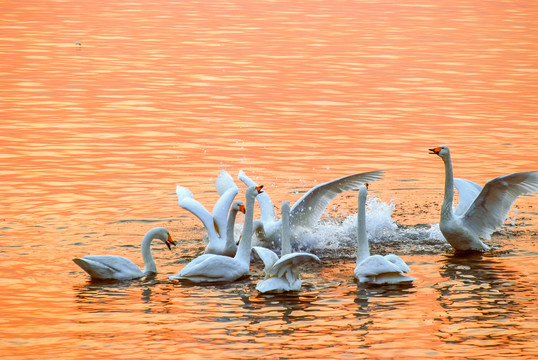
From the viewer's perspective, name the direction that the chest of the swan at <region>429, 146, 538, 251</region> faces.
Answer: to the viewer's left

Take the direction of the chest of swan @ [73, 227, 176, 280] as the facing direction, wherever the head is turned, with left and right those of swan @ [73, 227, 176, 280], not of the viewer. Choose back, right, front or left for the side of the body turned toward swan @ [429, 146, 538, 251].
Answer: front

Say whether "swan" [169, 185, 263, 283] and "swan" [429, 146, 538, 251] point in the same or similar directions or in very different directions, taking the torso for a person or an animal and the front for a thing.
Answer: very different directions

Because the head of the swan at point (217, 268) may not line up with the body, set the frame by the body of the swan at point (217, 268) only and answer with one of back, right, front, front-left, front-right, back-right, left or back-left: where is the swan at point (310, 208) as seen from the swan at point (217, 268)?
front-left

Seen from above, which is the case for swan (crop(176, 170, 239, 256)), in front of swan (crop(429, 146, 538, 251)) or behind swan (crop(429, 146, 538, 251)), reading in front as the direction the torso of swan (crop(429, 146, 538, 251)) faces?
in front

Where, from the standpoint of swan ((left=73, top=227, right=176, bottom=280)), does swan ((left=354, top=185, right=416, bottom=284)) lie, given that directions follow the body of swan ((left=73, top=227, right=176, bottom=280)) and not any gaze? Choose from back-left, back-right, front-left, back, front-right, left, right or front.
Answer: front

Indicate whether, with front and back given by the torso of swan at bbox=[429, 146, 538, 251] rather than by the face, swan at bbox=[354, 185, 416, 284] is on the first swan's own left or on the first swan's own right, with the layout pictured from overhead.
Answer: on the first swan's own left

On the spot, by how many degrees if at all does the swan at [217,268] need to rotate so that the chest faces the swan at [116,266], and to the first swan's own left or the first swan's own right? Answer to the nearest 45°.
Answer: approximately 180°

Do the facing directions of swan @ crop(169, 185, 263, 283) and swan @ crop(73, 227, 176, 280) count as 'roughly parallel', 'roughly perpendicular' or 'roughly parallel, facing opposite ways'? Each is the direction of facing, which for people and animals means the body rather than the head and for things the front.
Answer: roughly parallel

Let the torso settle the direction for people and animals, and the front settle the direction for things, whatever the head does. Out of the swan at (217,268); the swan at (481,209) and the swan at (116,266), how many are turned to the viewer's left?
1

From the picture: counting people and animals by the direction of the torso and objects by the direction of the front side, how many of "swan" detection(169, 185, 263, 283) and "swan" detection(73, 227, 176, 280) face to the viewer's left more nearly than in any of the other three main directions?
0

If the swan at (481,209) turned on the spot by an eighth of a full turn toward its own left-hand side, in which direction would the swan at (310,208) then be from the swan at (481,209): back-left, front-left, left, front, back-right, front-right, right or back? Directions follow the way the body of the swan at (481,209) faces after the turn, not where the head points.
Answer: front-right

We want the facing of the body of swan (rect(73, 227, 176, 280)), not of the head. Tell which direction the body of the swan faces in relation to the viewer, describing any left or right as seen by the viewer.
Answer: facing to the right of the viewer

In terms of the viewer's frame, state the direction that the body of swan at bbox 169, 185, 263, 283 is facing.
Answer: to the viewer's right

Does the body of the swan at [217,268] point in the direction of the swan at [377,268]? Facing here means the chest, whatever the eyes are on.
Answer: yes
